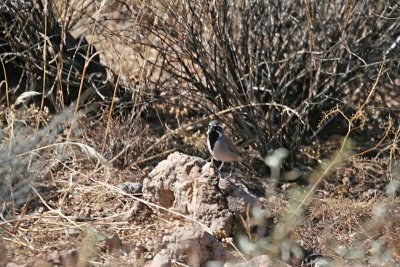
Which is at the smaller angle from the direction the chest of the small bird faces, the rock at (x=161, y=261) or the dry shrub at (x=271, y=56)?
the rock

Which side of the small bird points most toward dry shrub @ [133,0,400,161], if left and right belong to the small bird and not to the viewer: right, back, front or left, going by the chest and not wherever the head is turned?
back

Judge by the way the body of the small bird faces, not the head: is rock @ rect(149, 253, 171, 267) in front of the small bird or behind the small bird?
in front

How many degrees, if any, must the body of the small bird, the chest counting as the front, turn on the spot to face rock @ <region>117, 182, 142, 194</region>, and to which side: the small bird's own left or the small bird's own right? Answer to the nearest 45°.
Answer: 0° — it already faces it

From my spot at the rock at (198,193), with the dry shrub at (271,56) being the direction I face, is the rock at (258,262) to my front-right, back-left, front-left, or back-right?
back-right

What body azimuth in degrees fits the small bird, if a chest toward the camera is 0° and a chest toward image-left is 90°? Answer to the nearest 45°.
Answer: approximately 45°

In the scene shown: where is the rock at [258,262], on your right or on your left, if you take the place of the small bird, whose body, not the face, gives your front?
on your left
